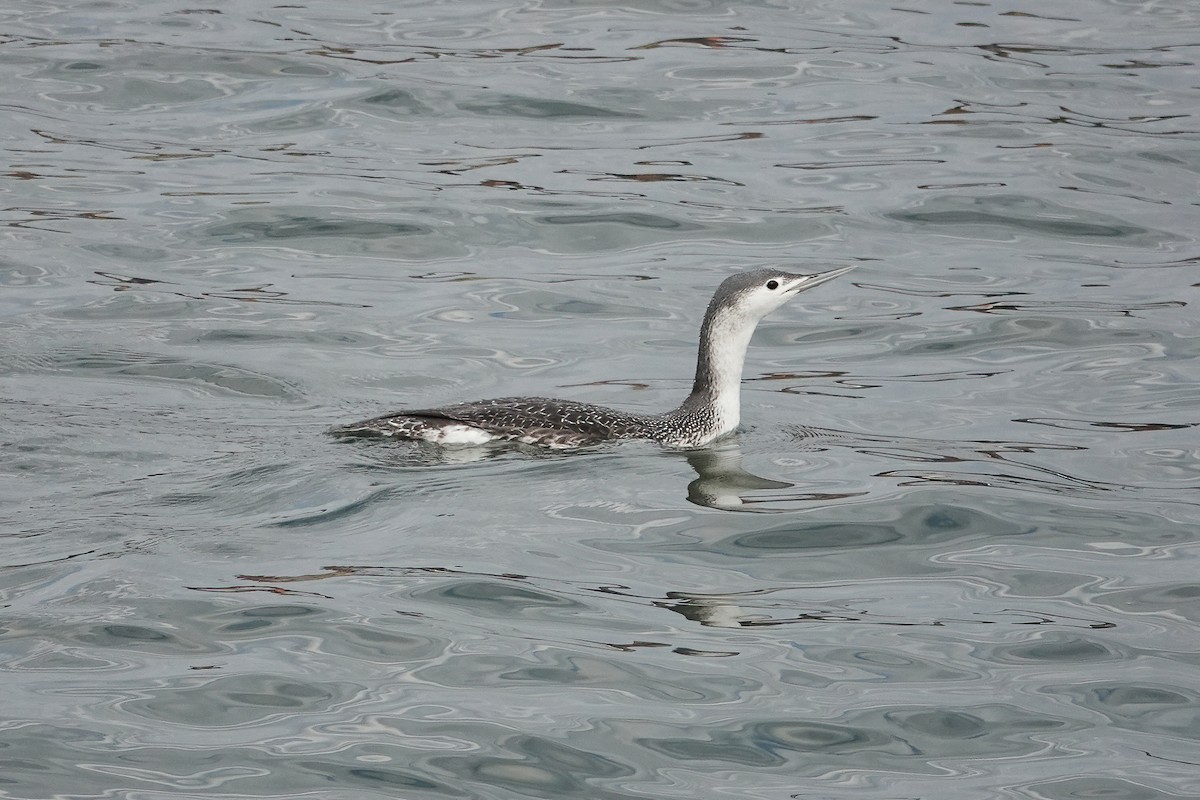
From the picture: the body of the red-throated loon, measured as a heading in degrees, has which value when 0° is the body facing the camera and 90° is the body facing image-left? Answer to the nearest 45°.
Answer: approximately 270°
